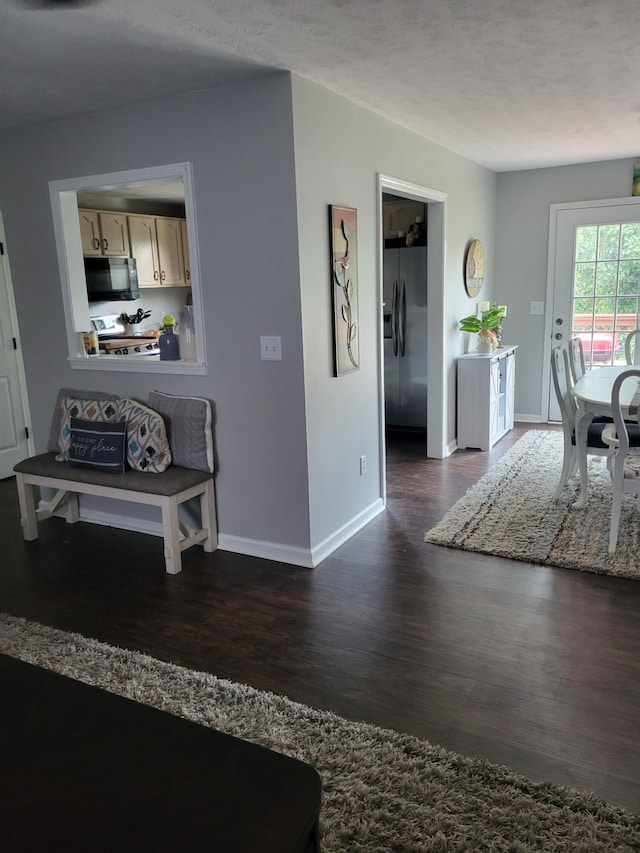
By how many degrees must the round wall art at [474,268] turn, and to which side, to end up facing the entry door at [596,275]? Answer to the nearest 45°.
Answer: approximately 45° to its left

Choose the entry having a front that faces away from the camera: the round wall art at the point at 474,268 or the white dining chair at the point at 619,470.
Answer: the white dining chair

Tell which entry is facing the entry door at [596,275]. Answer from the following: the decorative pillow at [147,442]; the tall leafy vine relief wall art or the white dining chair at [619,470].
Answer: the white dining chair

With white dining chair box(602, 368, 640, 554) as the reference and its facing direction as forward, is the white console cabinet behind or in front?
in front

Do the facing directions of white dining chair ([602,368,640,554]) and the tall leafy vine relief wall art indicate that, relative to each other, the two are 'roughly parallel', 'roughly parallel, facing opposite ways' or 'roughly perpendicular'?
roughly perpendicular

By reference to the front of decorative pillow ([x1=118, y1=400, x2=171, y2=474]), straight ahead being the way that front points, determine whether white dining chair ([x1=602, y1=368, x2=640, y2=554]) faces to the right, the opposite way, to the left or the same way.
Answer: the opposite way

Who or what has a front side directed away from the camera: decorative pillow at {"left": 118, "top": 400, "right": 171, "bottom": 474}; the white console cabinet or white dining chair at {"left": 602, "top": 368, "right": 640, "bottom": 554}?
the white dining chair

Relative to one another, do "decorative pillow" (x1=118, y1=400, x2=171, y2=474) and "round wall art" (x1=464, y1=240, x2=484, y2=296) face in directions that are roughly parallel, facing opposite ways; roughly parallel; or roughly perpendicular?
roughly perpendicular

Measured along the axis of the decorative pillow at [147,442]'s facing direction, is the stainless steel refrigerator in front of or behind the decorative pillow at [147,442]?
behind

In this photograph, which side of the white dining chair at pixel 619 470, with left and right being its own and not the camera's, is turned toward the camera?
back

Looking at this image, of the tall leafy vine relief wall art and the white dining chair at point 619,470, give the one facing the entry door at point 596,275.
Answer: the white dining chair

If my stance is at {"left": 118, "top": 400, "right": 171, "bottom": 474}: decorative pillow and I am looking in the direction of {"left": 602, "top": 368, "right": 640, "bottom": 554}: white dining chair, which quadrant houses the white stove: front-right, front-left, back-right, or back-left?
back-left

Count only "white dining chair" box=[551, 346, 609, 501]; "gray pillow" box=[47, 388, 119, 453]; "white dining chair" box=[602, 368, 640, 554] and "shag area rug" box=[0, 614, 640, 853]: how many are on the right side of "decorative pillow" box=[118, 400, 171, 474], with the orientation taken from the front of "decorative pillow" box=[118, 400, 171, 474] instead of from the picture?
1

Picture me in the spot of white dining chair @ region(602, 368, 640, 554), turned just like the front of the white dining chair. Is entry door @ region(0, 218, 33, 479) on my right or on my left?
on my left
